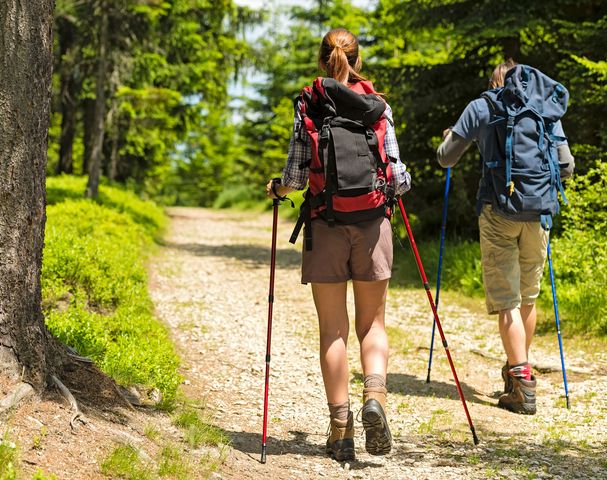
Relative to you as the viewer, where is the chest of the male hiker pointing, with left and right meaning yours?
facing away from the viewer and to the left of the viewer

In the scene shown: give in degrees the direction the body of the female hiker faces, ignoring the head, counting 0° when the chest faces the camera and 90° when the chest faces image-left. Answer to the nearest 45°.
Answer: approximately 180°

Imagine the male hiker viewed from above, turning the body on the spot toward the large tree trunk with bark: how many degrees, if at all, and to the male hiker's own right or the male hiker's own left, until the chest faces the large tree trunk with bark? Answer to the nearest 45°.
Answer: approximately 90° to the male hiker's own left

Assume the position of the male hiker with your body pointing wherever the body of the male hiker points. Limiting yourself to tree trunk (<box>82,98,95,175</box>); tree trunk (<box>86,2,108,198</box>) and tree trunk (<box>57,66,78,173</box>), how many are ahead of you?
3

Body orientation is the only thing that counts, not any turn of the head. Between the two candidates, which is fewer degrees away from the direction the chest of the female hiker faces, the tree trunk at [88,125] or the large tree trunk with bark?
the tree trunk

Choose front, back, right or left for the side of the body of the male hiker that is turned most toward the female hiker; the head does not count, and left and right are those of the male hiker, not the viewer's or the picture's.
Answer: left
